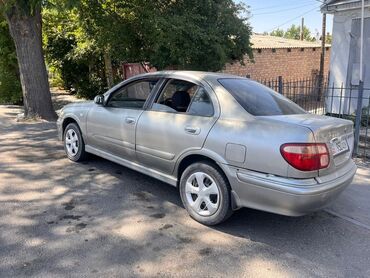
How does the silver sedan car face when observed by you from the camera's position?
facing away from the viewer and to the left of the viewer

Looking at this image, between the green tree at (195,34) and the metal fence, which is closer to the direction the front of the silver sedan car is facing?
the green tree

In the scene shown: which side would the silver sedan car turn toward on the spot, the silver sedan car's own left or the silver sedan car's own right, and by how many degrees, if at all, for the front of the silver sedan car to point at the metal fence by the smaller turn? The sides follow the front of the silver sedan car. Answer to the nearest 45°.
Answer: approximately 90° to the silver sedan car's own right

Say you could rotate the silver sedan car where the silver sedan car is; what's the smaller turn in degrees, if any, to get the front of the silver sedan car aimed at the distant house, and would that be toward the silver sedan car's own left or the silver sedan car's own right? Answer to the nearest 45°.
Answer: approximately 45° to the silver sedan car's own right

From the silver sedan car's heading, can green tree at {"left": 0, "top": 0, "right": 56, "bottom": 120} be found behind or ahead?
ahead

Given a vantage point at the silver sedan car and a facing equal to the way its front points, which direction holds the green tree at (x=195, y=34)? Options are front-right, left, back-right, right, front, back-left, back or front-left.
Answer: front-right
